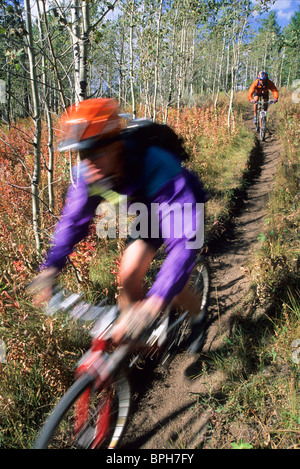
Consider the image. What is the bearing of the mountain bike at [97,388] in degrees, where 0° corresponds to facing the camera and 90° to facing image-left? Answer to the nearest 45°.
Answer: approximately 45°

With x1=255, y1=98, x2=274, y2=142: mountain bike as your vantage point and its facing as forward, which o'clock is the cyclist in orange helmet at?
The cyclist in orange helmet is roughly at 12 o'clock from the mountain bike.

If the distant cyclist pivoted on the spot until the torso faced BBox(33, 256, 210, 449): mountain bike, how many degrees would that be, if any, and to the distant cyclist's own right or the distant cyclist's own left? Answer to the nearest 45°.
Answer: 0° — they already face it

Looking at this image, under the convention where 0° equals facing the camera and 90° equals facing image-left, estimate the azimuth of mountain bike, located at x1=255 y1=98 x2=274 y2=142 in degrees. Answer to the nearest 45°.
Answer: approximately 0°

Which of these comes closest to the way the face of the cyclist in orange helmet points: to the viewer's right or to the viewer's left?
to the viewer's left

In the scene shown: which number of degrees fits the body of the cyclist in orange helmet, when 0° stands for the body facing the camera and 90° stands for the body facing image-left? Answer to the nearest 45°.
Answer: approximately 45°

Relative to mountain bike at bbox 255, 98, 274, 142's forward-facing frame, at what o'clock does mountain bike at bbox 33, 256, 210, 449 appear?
mountain bike at bbox 33, 256, 210, 449 is roughly at 12 o'clock from mountain bike at bbox 255, 98, 274, 142.
